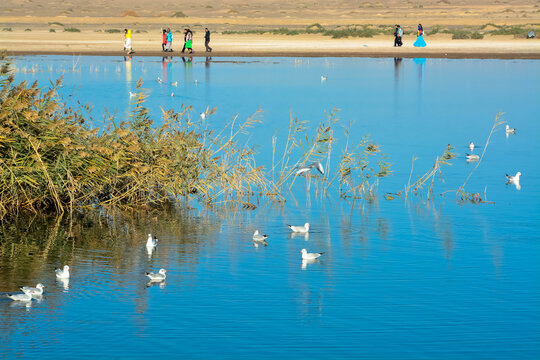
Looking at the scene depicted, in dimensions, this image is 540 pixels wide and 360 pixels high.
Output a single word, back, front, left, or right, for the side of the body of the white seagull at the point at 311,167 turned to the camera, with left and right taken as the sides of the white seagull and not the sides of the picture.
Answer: left

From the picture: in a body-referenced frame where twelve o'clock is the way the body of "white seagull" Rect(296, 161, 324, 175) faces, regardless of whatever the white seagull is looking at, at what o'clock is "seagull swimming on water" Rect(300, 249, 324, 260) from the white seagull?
The seagull swimming on water is roughly at 9 o'clock from the white seagull.

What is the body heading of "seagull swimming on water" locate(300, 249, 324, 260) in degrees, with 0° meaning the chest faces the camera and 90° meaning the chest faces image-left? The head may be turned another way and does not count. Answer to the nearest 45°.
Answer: approximately 90°

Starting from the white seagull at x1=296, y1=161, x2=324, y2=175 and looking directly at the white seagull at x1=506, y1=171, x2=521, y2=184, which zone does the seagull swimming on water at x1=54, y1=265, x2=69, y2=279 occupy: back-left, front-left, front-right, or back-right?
back-right
